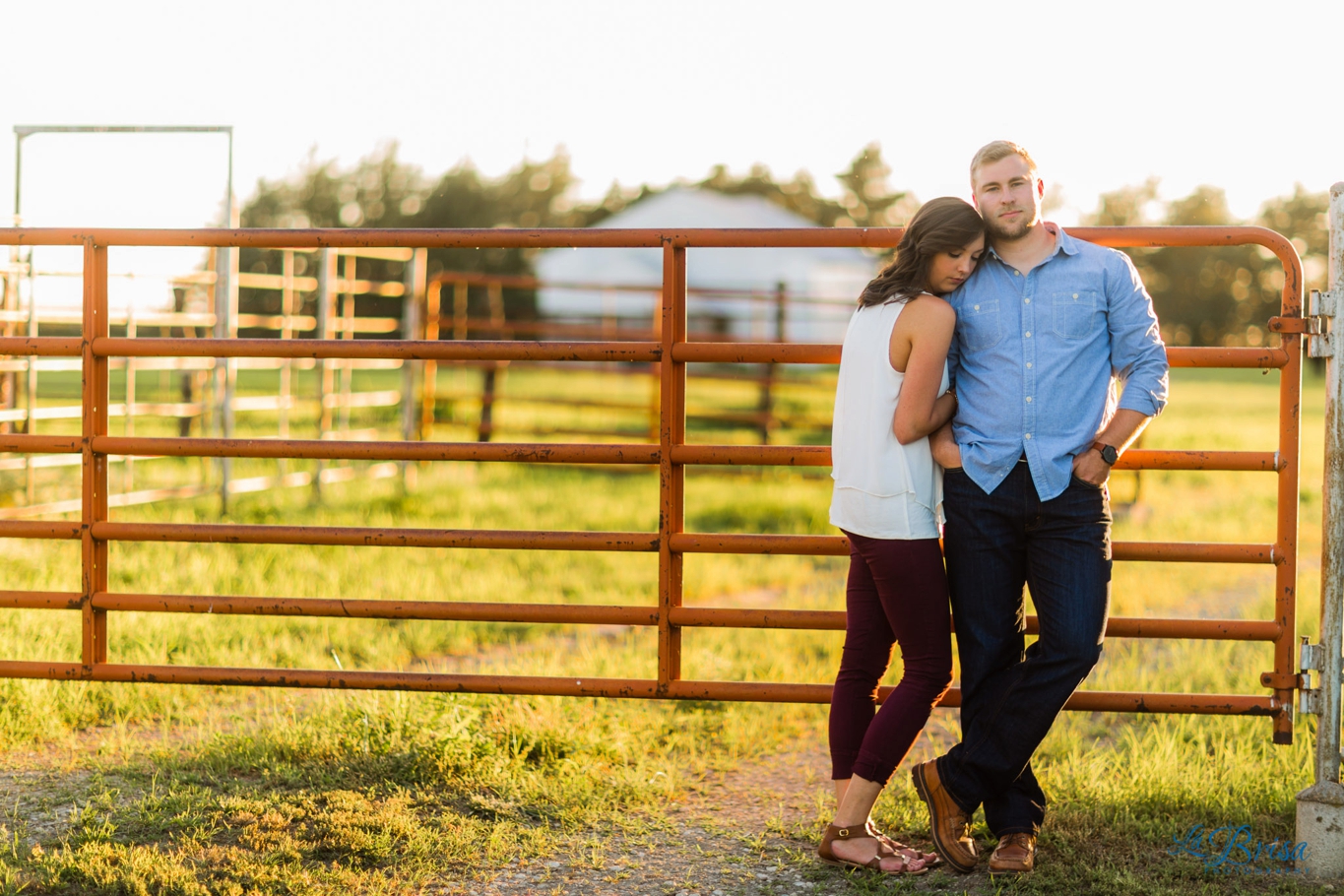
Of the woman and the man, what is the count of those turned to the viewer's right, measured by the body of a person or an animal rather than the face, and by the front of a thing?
1

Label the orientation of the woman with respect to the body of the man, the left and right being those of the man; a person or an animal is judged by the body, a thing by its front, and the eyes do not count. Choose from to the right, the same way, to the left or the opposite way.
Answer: to the left

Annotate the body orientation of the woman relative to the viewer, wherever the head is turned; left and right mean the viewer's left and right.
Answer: facing to the right of the viewer

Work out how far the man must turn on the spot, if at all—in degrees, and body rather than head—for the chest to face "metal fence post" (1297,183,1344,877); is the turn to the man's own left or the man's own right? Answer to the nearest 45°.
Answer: approximately 135° to the man's own left

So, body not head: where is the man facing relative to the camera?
toward the camera
